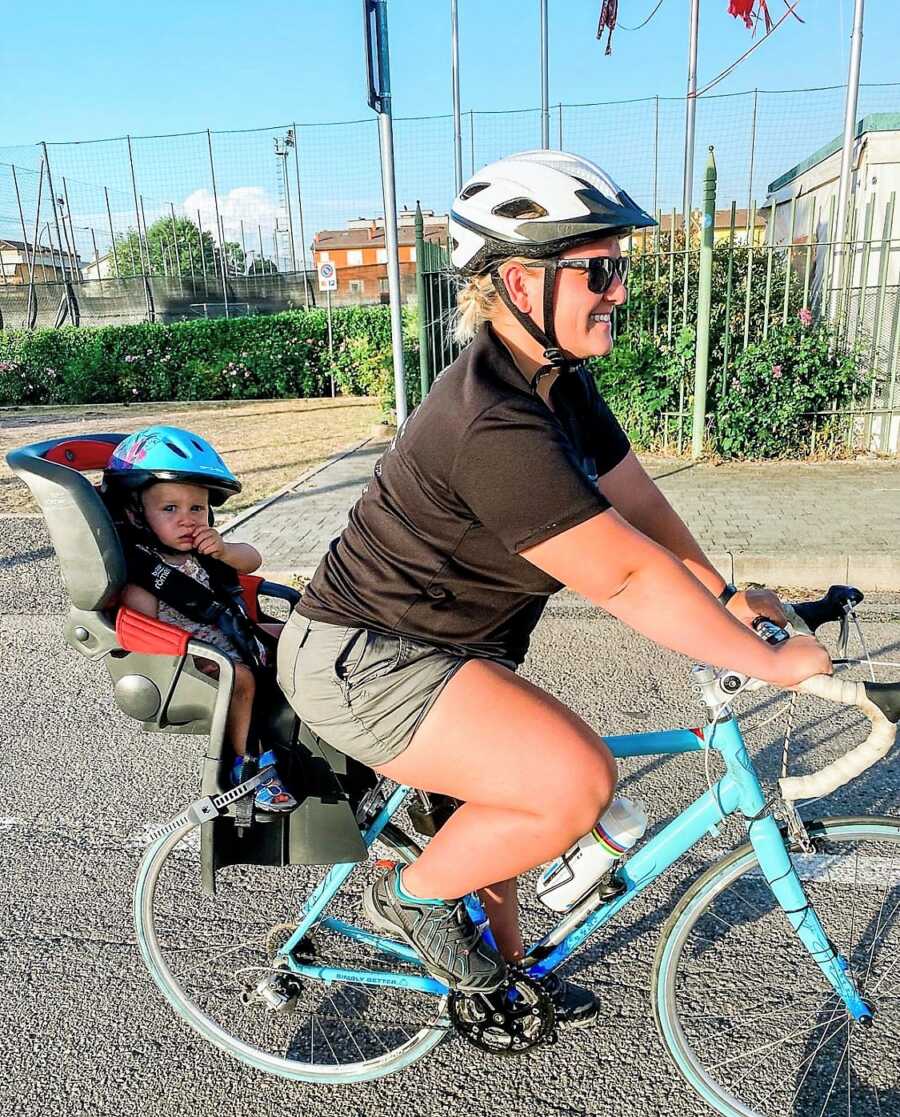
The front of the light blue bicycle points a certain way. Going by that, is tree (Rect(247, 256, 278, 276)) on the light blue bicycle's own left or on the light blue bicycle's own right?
on the light blue bicycle's own left

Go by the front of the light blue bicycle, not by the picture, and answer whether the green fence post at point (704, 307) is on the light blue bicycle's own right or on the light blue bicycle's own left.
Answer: on the light blue bicycle's own left

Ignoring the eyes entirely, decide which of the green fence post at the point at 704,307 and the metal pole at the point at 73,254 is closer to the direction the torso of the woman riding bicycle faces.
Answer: the green fence post

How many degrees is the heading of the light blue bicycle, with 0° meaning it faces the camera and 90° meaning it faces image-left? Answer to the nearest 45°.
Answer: approximately 270°

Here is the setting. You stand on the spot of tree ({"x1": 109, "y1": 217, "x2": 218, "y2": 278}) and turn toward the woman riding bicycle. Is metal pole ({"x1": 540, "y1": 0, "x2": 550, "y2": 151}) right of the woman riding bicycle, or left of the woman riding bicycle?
left

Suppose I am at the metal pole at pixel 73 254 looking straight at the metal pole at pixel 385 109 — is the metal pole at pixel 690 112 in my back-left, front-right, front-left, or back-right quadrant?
front-left

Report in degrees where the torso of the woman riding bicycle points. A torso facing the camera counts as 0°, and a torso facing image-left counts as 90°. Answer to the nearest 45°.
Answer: approximately 270°

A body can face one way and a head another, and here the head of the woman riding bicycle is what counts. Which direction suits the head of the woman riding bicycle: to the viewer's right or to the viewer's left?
to the viewer's right

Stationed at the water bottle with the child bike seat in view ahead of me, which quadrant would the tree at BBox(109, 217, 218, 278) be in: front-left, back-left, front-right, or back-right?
front-right

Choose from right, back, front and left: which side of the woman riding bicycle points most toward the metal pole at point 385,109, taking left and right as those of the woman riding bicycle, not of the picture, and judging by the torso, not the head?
left

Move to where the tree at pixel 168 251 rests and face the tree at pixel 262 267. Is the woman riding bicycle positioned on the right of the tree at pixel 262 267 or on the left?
right

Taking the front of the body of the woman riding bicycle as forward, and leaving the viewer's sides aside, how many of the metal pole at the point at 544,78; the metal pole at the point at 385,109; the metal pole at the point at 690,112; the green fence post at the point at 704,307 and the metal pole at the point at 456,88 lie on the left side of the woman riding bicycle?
5
